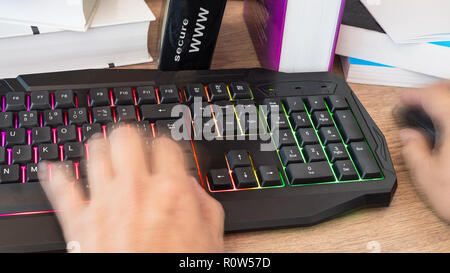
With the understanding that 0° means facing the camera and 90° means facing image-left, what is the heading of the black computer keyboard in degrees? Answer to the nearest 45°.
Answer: approximately 0°
